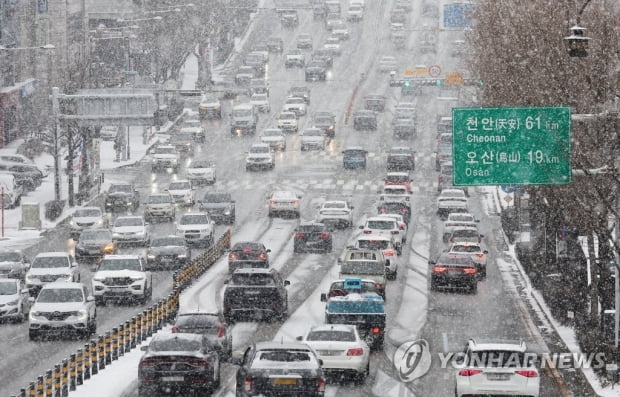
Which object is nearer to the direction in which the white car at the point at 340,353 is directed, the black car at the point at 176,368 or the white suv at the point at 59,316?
the white suv

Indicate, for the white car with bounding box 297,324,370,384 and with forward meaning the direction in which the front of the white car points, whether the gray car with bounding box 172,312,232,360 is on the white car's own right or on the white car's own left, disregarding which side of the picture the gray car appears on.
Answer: on the white car's own left

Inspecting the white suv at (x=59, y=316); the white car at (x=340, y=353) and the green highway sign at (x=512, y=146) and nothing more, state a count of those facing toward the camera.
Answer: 2

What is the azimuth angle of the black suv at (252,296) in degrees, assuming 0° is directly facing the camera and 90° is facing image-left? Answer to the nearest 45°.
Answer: approximately 180°

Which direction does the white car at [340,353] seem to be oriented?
away from the camera

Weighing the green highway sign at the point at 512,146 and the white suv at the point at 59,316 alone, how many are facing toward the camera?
2

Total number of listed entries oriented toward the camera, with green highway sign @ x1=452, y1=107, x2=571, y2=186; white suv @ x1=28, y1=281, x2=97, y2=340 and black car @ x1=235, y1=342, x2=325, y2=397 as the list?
2

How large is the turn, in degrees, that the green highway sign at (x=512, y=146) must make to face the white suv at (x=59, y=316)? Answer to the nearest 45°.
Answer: approximately 90° to its right

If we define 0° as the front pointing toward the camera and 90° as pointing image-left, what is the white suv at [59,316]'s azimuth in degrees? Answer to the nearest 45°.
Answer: approximately 0°

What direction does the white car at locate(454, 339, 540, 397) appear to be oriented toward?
away from the camera
